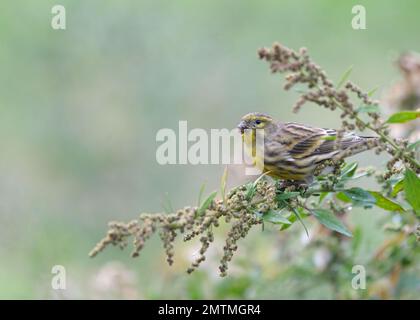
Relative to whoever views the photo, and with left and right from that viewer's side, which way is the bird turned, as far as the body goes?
facing to the left of the viewer

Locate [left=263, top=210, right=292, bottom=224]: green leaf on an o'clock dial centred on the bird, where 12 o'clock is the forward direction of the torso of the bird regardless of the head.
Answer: The green leaf is roughly at 11 o'clock from the bird.

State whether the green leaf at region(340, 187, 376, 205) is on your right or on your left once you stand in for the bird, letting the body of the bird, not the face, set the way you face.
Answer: on your left

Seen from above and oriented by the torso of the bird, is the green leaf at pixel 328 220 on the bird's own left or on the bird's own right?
on the bird's own left
